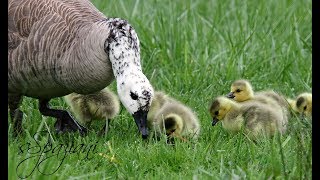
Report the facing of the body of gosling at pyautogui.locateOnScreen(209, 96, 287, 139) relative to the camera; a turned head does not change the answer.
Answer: to the viewer's left

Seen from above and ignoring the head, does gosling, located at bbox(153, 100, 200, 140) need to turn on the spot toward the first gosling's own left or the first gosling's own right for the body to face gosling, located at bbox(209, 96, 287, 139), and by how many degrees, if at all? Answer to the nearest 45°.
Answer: approximately 90° to the first gosling's own left

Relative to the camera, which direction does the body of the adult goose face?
to the viewer's right

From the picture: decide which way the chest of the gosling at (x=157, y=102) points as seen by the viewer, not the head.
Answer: to the viewer's left
